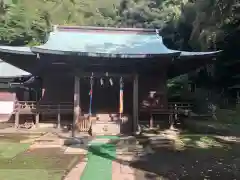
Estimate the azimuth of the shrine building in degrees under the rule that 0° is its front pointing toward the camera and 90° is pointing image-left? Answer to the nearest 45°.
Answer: approximately 0°

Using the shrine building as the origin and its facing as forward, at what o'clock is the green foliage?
The green foliage is roughly at 5 o'clock from the shrine building.

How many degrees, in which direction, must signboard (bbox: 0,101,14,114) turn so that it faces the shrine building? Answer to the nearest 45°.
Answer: approximately 45° to its left

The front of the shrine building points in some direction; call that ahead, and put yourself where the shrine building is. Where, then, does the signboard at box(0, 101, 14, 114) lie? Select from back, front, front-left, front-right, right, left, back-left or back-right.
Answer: back-right

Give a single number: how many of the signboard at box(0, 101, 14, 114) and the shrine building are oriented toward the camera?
2

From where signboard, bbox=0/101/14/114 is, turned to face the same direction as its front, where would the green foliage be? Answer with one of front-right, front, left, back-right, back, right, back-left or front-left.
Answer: back
